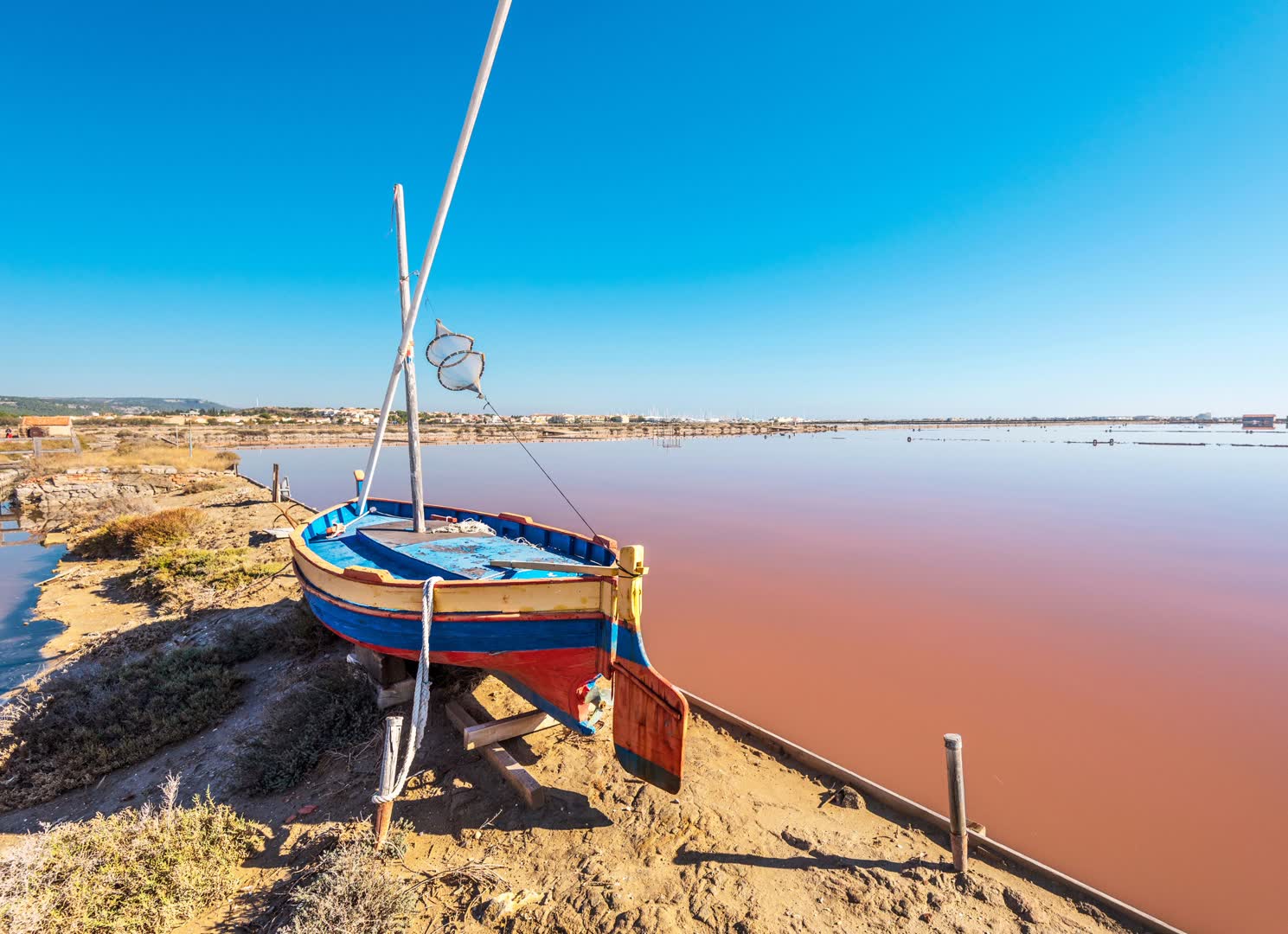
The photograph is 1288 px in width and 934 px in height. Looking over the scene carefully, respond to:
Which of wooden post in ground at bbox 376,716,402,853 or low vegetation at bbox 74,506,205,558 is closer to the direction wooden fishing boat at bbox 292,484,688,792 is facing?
the low vegetation

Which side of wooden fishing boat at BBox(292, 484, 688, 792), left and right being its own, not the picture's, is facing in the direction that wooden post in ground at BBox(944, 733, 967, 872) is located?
back

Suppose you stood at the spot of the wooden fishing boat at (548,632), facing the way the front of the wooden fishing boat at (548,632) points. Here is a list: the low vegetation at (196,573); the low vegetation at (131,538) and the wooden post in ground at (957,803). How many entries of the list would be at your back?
1

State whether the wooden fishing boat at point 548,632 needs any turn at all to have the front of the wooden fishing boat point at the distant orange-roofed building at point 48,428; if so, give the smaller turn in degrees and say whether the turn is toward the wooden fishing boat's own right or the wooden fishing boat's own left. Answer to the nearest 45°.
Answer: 0° — it already faces it

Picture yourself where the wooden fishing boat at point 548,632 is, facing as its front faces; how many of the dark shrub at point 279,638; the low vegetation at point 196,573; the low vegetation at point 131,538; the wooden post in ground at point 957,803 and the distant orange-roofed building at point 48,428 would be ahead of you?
4

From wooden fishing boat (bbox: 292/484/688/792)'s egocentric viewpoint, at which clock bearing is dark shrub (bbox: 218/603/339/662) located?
The dark shrub is roughly at 12 o'clock from the wooden fishing boat.

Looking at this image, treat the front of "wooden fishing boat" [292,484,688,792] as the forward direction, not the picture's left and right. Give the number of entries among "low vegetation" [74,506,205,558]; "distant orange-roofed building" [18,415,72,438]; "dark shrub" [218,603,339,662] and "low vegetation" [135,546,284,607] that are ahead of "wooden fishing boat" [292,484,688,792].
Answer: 4

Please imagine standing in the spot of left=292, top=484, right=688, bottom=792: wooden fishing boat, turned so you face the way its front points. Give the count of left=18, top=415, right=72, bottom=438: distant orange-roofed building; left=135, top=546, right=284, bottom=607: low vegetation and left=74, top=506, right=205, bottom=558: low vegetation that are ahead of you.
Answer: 3

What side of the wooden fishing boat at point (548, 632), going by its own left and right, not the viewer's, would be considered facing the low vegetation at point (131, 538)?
front

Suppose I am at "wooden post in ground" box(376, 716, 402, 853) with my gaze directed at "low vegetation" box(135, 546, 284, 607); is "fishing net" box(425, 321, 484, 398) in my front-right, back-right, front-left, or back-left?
front-right

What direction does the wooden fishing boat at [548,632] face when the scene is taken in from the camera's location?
facing away from the viewer and to the left of the viewer
